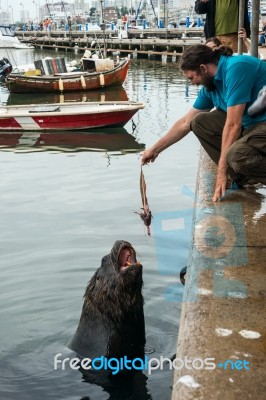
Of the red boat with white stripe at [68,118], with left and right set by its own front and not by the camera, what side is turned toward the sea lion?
right

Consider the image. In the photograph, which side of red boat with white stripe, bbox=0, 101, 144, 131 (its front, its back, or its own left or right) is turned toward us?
right

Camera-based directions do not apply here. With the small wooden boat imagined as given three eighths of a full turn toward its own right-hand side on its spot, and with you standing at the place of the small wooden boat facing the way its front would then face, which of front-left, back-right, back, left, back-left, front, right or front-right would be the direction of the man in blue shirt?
front-left

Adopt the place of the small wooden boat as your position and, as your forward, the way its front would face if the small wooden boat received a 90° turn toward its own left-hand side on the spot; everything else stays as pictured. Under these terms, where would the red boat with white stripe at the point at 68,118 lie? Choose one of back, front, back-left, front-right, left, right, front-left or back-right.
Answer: back

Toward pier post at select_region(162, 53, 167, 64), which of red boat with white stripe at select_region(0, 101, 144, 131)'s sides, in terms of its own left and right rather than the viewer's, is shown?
left

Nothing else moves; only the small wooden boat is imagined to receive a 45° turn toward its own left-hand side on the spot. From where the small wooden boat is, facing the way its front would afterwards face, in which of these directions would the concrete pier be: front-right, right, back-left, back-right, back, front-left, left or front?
back-right

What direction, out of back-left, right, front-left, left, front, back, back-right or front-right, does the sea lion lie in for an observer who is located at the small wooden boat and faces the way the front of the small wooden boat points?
right

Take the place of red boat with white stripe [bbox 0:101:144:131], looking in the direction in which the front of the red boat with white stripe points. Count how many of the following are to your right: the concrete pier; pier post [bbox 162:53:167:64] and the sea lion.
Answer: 2

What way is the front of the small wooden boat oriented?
to the viewer's right

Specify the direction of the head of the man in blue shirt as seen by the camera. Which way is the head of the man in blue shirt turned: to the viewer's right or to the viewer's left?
to the viewer's left
